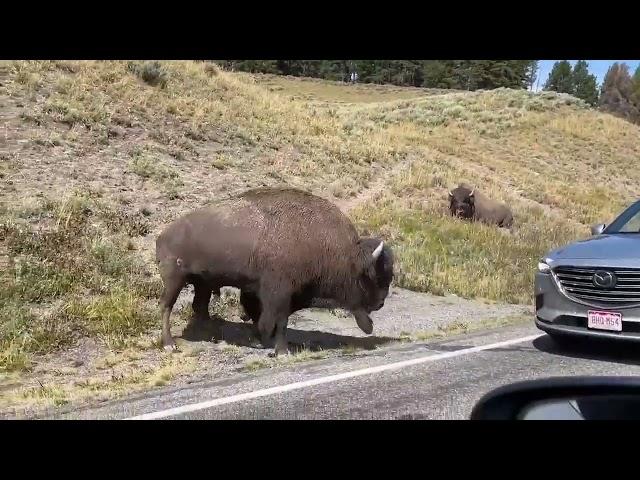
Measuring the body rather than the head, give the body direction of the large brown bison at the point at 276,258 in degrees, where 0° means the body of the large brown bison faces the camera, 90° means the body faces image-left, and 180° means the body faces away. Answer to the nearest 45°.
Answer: approximately 270°

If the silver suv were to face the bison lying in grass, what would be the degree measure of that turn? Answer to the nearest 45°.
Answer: approximately 135° to its right

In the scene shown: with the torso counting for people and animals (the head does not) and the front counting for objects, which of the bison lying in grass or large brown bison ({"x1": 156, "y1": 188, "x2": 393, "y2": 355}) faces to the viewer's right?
the large brown bison

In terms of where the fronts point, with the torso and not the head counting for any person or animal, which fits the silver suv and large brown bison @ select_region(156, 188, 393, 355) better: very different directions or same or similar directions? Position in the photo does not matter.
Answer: very different directions

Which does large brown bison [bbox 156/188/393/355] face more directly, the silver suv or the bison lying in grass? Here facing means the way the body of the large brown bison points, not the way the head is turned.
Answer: the silver suv

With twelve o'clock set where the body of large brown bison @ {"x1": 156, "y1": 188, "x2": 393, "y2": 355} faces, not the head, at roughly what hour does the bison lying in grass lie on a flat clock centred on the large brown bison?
The bison lying in grass is roughly at 10 o'clock from the large brown bison.

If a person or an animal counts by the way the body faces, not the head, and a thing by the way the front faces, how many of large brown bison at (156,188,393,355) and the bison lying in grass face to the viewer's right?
1

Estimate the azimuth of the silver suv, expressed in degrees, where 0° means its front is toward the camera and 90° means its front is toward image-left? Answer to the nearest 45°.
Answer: approximately 45°

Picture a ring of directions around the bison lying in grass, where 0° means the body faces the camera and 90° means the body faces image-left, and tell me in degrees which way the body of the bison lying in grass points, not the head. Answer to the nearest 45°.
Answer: approximately 45°

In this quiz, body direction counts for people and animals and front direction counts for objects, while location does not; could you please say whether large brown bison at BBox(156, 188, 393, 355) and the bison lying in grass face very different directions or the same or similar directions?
very different directions

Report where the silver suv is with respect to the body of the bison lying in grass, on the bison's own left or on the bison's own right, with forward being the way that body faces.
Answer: on the bison's own left

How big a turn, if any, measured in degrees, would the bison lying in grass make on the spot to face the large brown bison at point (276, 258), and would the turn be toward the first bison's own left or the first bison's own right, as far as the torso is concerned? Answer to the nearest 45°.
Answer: approximately 45° to the first bison's own left
